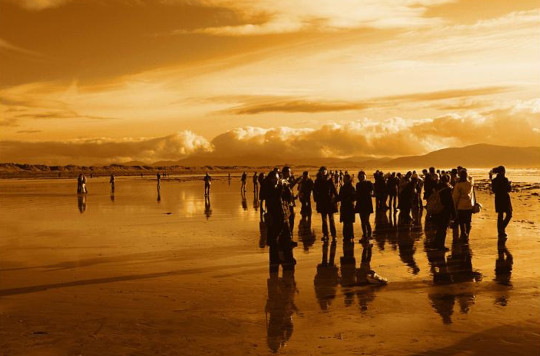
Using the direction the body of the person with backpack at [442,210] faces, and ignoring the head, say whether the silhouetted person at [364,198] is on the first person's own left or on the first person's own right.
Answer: on the first person's own left

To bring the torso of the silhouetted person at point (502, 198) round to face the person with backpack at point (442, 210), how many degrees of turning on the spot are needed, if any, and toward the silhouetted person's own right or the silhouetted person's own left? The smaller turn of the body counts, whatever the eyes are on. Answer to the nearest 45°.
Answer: approximately 45° to the silhouetted person's own left

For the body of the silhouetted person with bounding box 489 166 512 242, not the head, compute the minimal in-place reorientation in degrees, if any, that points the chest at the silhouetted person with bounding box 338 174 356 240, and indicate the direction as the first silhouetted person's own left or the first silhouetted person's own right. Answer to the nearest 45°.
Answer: approximately 45° to the first silhouetted person's own left

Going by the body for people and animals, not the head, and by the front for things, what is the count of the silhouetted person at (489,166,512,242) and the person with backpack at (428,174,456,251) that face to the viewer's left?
1

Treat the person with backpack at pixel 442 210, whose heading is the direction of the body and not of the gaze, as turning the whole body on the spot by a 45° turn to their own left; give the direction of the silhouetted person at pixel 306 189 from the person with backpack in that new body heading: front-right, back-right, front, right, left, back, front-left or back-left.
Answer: front-left

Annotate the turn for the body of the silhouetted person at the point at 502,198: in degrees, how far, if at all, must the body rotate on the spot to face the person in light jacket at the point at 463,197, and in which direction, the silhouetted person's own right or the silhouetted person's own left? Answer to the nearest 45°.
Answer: approximately 45° to the silhouetted person's own left

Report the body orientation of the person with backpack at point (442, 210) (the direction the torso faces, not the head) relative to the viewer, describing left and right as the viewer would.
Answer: facing away from the viewer and to the right of the viewer

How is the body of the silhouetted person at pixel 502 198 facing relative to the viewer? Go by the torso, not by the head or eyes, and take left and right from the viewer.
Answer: facing to the left of the viewer
